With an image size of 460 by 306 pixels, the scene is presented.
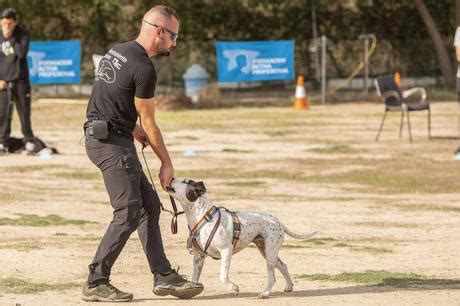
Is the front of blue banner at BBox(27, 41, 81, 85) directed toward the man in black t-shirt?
yes

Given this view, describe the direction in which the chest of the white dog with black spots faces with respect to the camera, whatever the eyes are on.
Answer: to the viewer's left

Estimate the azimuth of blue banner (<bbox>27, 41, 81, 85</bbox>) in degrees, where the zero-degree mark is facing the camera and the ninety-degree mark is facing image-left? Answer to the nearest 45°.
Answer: approximately 0°

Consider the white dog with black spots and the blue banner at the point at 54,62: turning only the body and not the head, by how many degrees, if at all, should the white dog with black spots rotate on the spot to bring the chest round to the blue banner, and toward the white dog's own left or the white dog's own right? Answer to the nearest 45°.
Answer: approximately 90° to the white dog's own right

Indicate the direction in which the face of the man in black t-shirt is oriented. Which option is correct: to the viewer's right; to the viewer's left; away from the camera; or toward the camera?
to the viewer's right

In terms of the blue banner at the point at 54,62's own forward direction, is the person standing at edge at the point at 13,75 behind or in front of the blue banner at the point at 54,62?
in front

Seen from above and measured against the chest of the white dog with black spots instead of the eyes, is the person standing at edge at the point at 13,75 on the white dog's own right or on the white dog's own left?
on the white dog's own right

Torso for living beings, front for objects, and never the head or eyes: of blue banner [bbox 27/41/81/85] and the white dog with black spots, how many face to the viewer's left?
1

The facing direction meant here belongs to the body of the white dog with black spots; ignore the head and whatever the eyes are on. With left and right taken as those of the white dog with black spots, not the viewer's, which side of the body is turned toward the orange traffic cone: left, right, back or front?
right

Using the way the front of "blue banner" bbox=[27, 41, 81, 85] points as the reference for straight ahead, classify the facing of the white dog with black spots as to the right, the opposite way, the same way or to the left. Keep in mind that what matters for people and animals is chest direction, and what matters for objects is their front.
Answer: to the right

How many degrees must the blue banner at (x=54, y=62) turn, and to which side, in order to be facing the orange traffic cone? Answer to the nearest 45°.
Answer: approximately 90° to its left
